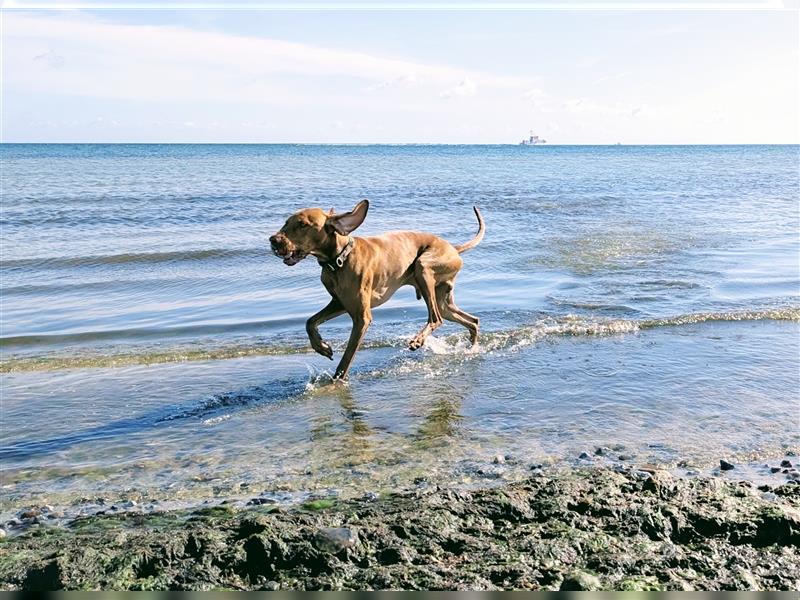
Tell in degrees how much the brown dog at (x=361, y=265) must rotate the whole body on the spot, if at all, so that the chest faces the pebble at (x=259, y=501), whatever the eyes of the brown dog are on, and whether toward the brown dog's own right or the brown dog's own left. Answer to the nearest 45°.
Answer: approximately 45° to the brown dog's own left

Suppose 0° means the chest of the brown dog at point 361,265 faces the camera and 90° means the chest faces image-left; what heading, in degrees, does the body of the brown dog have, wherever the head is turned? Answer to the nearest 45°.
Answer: approximately 45°

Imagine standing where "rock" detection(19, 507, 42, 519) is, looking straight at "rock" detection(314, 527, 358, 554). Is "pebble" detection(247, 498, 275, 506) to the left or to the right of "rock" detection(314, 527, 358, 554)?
left

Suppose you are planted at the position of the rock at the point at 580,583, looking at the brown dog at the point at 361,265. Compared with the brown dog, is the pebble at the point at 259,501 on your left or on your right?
left

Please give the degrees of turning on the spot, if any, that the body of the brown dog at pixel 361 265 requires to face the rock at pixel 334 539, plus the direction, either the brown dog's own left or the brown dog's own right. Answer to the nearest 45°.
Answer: approximately 45° to the brown dog's own left

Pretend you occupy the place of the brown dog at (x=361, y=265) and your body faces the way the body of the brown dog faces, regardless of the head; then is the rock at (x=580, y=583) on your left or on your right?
on your left

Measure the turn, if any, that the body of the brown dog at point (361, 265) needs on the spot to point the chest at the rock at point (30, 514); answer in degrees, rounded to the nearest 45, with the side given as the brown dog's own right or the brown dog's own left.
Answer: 0° — it already faces it

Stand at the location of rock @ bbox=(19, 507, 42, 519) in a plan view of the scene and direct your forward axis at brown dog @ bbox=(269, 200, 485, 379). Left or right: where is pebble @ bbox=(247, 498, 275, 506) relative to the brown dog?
right

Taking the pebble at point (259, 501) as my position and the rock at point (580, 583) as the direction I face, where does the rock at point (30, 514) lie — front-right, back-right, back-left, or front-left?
back-right
